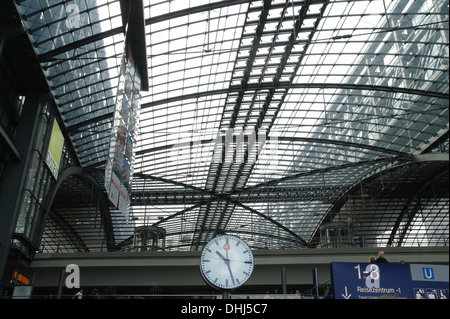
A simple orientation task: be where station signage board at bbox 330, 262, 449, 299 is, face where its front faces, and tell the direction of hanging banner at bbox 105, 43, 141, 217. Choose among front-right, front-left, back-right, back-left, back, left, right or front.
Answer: back-right

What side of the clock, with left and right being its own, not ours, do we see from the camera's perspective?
front

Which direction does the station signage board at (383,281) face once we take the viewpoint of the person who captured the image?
facing the viewer

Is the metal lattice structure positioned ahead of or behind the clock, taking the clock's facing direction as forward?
behind

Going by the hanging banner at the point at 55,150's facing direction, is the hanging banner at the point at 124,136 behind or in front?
in front

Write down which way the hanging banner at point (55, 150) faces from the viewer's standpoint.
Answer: facing the viewer and to the right of the viewer

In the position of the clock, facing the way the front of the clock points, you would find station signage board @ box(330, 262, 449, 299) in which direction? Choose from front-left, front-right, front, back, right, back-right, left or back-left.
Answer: left

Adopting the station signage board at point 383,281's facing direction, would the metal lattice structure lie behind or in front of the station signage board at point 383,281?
behind

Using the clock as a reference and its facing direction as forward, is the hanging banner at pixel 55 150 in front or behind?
behind

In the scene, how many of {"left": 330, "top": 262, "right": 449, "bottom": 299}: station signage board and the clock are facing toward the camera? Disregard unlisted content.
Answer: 2

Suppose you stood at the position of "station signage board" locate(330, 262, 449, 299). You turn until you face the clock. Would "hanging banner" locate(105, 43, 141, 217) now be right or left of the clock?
right

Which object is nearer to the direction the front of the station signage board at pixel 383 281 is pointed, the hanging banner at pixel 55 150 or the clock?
the clock

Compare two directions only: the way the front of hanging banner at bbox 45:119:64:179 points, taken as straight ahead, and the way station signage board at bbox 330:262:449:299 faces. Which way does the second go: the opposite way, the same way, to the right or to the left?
to the right

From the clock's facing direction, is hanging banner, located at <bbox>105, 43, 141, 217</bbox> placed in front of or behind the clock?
behind

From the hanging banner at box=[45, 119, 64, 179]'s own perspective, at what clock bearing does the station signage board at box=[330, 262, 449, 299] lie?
The station signage board is roughly at 1 o'clock from the hanging banner.

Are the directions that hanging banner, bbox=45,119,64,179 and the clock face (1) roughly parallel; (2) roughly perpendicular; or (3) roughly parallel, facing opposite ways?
roughly perpendicular
